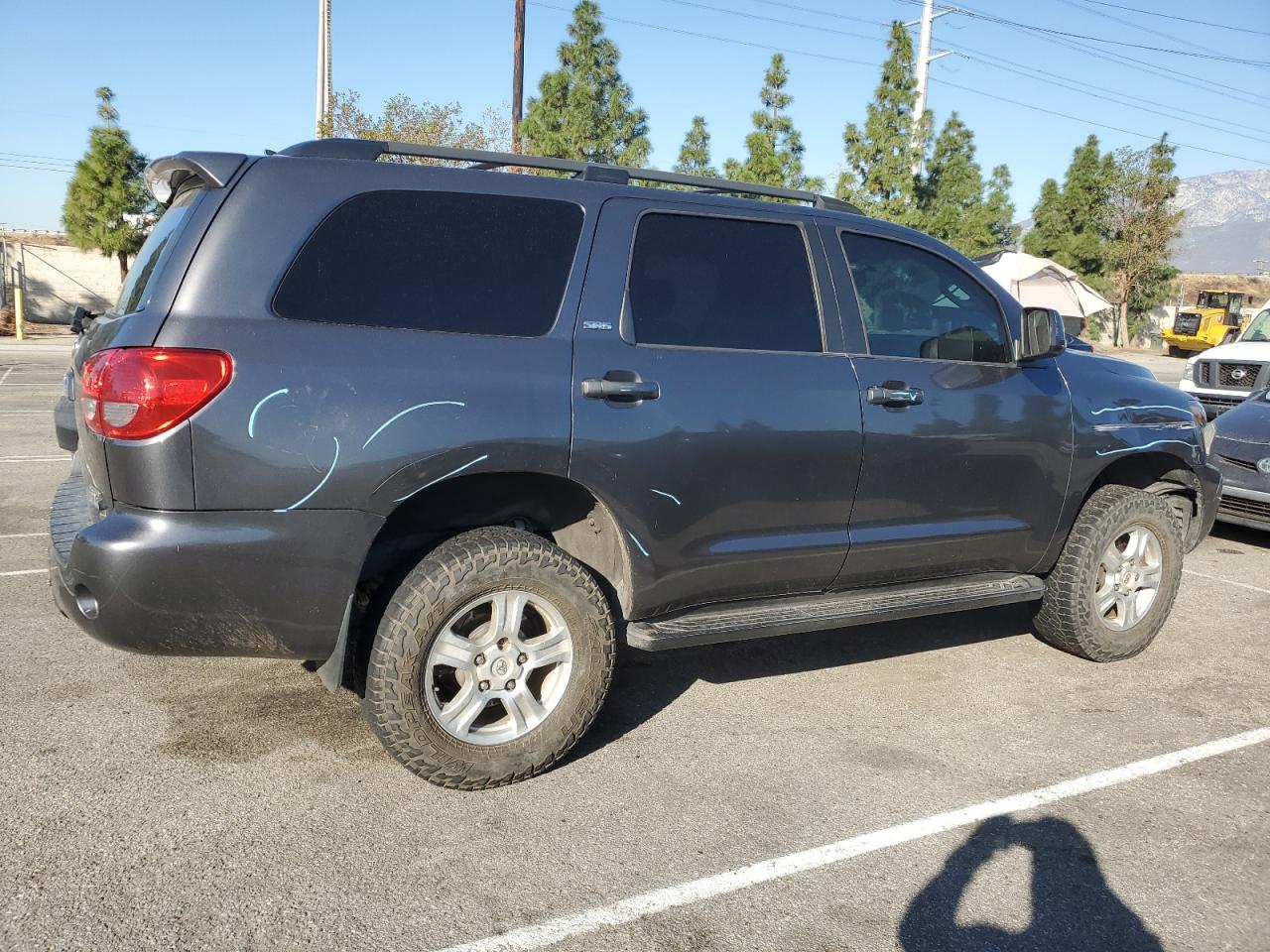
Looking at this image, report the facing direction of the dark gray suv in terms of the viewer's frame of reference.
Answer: facing away from the viewer and to the right of the viewer

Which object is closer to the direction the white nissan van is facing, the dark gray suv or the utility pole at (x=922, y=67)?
the dark gray suv

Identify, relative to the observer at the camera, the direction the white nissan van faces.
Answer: facing the viewer and to the left of the viewer

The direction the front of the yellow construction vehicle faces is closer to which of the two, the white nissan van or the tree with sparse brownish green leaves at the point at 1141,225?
the white nissan van

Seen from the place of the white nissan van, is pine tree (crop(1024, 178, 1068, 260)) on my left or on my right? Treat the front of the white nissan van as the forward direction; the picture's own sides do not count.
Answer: on my right

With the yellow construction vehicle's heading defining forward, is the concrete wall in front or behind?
in front

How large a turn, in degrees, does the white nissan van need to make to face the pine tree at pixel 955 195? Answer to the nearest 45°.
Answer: approximately 135° to its right

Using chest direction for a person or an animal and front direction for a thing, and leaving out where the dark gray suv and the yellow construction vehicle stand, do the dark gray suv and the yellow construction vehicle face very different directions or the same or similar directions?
very different directions

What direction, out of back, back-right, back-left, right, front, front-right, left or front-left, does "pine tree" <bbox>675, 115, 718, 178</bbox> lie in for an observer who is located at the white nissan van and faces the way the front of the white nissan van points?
right

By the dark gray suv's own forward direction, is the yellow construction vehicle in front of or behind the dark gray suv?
in front

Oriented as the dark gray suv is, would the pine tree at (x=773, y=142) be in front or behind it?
in front

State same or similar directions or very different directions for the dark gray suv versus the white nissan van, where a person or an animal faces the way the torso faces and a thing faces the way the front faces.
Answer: very different directions

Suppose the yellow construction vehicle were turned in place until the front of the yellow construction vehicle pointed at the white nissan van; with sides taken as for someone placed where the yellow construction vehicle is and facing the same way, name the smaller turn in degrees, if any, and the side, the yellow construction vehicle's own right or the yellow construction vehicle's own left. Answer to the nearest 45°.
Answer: approximately 135° to the yellow construction vehicle's own right

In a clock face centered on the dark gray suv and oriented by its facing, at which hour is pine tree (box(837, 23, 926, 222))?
The pine tree is roughly at 11 o'clock from the dark gray suv.

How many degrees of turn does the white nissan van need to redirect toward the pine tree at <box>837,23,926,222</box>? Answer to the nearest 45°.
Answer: approximately 90° to its right
